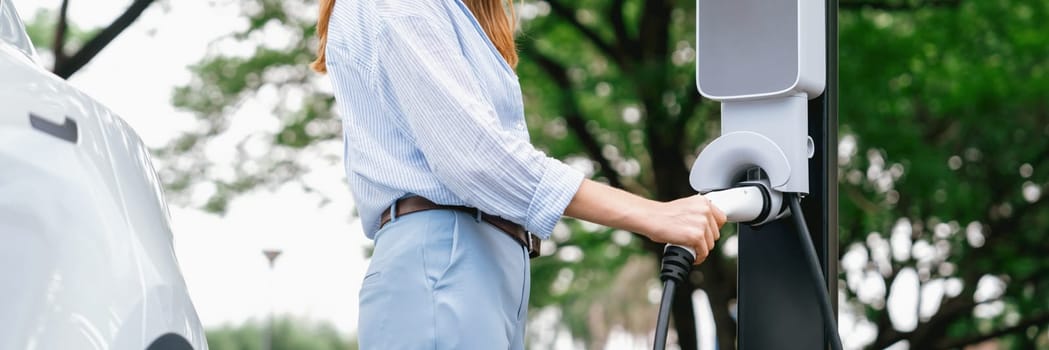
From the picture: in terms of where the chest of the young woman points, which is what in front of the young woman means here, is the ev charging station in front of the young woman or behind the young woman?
in front

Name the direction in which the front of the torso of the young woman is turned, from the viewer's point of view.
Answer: to the viewer's right

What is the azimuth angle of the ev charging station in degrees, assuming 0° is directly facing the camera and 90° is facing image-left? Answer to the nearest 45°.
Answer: approximately 45°

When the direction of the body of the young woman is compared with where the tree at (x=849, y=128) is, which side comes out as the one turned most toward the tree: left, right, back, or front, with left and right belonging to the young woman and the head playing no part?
left

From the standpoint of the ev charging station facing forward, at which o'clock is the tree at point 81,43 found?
The tree is roughly at 3 o'clock from the ev charging station.

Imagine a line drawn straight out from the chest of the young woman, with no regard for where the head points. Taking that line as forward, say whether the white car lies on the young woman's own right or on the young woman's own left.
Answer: on the young woman's own right

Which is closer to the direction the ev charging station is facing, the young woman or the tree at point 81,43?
the young woman

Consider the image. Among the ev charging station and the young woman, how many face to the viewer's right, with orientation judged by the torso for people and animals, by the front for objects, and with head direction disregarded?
1

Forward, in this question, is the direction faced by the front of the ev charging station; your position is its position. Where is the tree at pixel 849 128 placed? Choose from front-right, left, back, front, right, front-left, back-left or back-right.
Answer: back-right

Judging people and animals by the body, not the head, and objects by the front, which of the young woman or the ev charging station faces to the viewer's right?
the young woman
